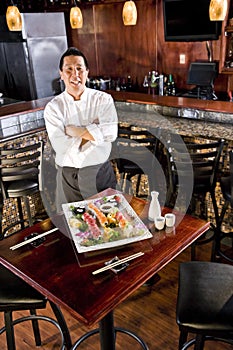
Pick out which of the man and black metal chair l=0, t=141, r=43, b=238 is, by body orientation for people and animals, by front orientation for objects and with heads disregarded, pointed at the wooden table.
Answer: the man

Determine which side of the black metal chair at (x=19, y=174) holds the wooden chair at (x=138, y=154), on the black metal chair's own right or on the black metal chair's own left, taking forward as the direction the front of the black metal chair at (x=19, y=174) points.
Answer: on the black metal chair's own right

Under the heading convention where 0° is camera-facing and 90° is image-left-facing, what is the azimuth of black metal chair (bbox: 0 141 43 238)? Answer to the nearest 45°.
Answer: approximately 180°

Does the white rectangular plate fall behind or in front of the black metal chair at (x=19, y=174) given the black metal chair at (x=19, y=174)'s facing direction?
behind

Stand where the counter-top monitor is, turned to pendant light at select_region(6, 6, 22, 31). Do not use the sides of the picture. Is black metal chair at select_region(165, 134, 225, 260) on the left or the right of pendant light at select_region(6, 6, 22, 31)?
left

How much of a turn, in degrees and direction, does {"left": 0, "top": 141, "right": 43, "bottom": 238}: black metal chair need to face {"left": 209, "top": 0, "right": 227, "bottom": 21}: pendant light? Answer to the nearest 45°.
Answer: approximately 90° to its right

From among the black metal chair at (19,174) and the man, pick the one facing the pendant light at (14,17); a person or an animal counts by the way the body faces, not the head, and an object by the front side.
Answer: the black metal chair

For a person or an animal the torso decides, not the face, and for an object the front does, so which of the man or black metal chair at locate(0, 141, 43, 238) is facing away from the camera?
the black metal chair

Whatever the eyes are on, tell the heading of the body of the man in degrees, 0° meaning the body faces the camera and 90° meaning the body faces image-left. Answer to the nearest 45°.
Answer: approximately 0°

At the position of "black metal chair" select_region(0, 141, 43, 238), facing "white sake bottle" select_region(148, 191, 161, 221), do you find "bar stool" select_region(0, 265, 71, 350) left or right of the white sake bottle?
right

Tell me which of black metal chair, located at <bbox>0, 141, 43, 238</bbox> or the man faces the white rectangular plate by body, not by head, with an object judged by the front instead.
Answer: the man

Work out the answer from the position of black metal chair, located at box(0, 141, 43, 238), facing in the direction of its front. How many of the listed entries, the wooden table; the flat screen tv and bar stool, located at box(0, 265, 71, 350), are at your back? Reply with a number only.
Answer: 2

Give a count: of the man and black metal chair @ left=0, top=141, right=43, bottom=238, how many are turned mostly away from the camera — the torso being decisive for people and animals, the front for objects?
1

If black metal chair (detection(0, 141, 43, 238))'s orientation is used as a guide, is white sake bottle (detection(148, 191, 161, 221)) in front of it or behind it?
behind
